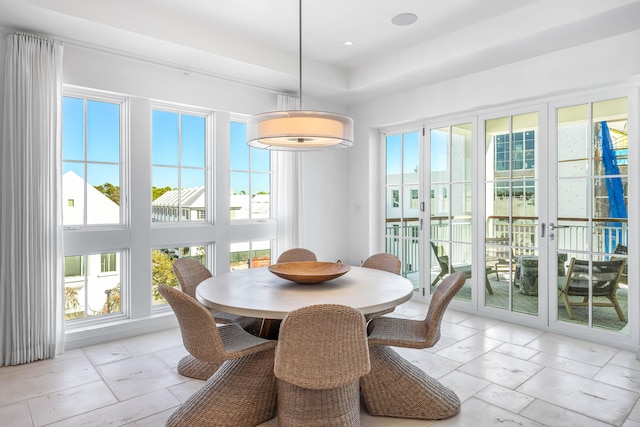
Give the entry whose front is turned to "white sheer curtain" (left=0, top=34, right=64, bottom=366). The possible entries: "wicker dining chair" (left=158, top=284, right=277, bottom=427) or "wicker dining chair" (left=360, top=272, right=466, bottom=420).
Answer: "wicker dining chair" (left=360, top=272, right=466, bottom=420)

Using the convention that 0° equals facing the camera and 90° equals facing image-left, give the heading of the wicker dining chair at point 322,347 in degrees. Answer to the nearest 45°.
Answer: approximately 180°

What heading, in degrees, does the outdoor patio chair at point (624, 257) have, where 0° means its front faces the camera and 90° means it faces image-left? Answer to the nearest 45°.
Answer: approximately 45°

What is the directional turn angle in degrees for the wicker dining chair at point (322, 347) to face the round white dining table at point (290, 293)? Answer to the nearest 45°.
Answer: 0° — it already faces it

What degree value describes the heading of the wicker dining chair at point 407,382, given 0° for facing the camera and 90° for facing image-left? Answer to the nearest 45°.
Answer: approximately 90°

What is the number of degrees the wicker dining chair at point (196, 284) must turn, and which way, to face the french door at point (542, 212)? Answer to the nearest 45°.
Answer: approximately 45° to its left

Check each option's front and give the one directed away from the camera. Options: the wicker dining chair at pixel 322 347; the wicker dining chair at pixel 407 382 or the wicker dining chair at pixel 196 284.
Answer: the wicker dining chair at pixel 322 347

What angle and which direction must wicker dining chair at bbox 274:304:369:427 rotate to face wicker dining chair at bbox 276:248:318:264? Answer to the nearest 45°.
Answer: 0° — it already faces it

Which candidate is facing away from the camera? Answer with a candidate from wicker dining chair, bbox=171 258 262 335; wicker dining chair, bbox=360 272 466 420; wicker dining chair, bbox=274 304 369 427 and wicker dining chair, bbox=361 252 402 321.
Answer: wicker dining chair, bbox=274 304 369 427
